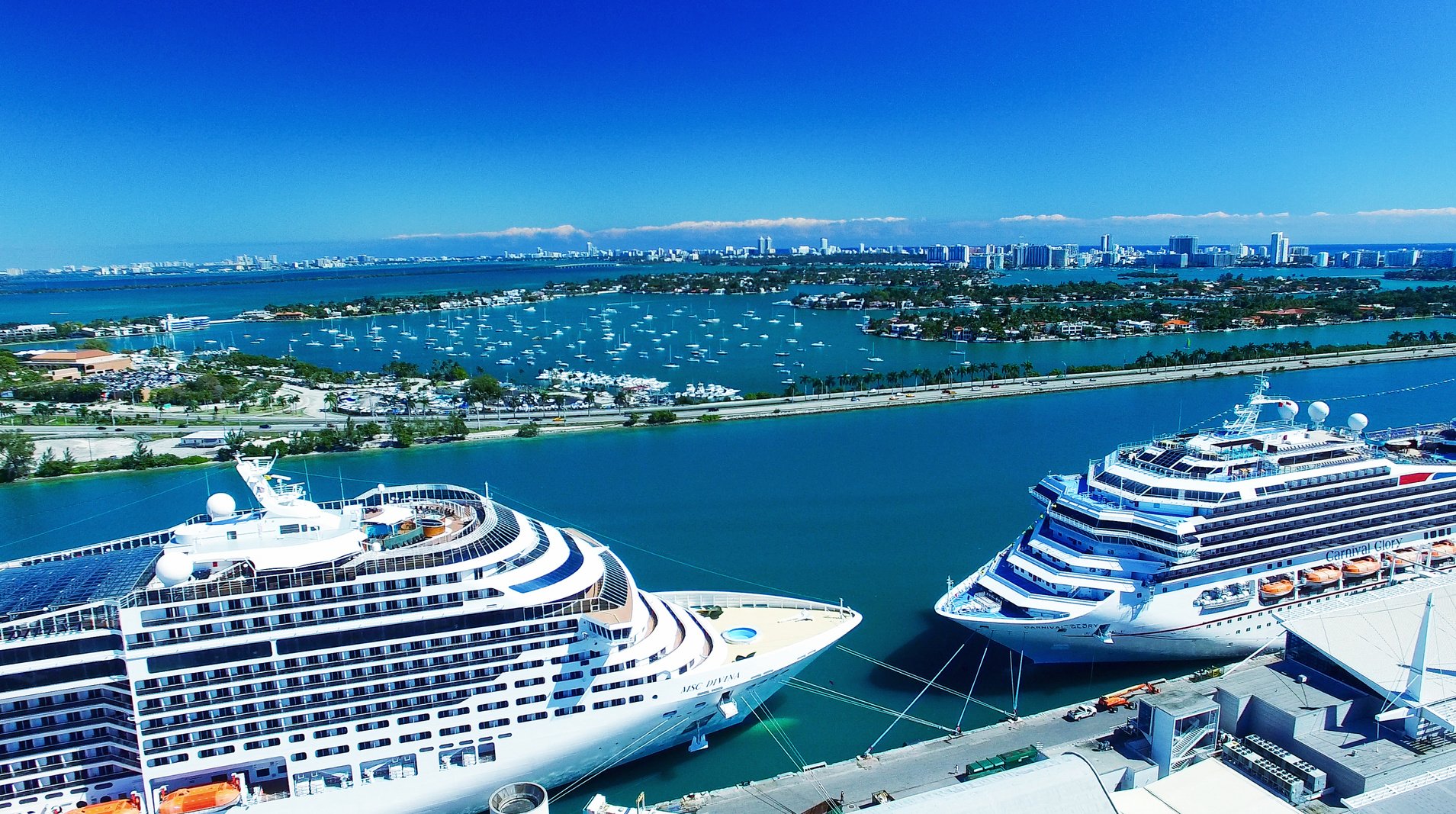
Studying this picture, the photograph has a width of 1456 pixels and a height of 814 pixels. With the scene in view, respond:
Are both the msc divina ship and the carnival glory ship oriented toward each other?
yes

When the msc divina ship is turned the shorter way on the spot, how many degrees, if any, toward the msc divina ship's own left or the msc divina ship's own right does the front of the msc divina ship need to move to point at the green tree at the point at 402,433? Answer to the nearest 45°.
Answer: approximately 90° to the msc divina ship's own left

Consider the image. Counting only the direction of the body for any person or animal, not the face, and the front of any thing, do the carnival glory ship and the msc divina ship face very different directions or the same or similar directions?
very different directions

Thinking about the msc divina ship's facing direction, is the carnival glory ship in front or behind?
in front

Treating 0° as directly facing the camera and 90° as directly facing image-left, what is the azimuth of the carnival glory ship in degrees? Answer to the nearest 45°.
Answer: approximately 45°

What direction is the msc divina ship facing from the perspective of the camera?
to the viewer's right

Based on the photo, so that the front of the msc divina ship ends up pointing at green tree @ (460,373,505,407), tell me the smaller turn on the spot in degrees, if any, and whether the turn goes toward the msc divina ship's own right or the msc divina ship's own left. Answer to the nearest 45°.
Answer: approximately 90° to the msc divina ship's own left

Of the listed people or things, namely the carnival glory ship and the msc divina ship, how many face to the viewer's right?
1

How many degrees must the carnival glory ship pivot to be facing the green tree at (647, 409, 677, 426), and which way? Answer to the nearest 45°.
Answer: approximately 90° to its right

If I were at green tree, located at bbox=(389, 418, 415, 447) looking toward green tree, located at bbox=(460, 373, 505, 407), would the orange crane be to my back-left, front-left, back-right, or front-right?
back-right

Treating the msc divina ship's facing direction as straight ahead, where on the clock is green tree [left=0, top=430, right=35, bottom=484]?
The green tree is roughly at 8 o'clock from the msc divina ship.
